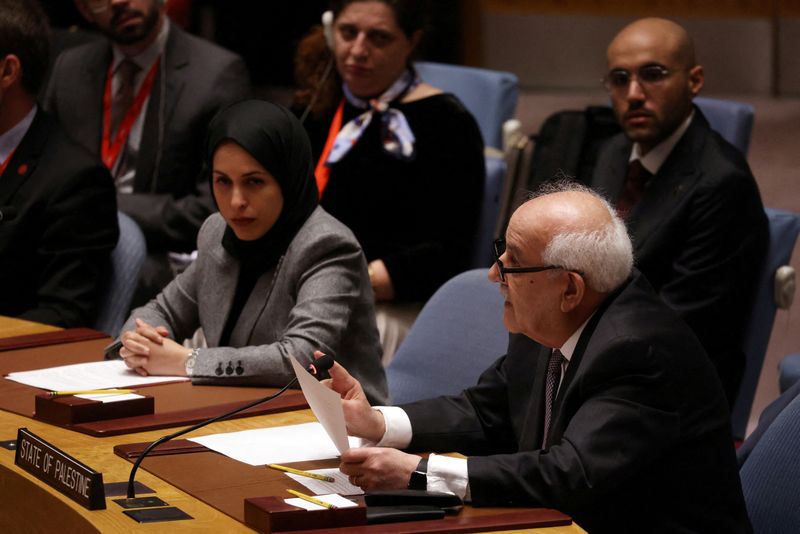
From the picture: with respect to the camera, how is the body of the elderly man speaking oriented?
to the viewer's left

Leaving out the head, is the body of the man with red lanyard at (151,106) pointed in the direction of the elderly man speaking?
no

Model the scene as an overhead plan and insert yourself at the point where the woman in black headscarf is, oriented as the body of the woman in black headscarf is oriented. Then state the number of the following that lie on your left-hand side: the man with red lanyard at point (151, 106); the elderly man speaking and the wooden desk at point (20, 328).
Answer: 1

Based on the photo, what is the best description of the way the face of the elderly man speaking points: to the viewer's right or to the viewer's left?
to the viewer's left

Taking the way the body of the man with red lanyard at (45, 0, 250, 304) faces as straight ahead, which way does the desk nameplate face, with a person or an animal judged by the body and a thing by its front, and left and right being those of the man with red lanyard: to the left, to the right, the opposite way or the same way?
the same way

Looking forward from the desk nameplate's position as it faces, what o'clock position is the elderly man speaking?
The elderly man speaking is roughly at 8 o'clock from the desk nameplate.

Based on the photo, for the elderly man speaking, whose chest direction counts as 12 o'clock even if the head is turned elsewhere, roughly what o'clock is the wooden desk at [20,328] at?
The wooden desk is roughly at 1 o'clock from the elderly man speaking.

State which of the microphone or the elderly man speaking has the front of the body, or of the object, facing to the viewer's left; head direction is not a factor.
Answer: the elderly man speaking

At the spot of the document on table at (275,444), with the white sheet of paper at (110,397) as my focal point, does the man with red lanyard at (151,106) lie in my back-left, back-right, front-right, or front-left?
front-right

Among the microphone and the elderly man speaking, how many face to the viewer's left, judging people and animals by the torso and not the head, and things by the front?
1

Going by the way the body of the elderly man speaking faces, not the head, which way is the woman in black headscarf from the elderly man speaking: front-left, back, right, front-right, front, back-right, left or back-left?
front-right

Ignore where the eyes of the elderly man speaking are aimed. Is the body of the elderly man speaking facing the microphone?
yes
